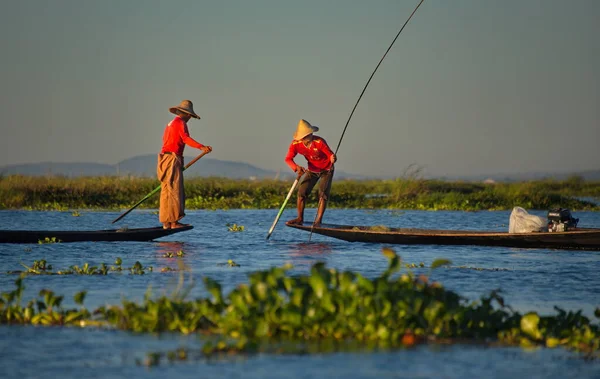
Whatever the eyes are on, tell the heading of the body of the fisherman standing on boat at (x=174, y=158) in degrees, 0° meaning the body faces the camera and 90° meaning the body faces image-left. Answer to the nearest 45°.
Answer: approximately 270°

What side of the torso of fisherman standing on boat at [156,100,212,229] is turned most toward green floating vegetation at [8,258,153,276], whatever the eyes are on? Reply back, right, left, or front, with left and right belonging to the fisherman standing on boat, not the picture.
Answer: right

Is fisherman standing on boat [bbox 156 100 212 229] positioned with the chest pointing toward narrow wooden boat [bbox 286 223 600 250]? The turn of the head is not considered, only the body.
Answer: yes

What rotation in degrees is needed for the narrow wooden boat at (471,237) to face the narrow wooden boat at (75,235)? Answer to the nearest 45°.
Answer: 0° — it already faces it

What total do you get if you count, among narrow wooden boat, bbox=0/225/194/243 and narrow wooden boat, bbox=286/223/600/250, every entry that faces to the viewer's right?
1

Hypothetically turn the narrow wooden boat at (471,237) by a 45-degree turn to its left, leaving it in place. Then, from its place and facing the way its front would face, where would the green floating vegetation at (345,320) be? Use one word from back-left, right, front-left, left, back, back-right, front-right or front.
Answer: front-left

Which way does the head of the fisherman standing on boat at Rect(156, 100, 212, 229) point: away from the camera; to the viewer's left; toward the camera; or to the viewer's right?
to the viewer's right

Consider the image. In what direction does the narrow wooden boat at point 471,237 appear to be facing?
to the viewer's left
